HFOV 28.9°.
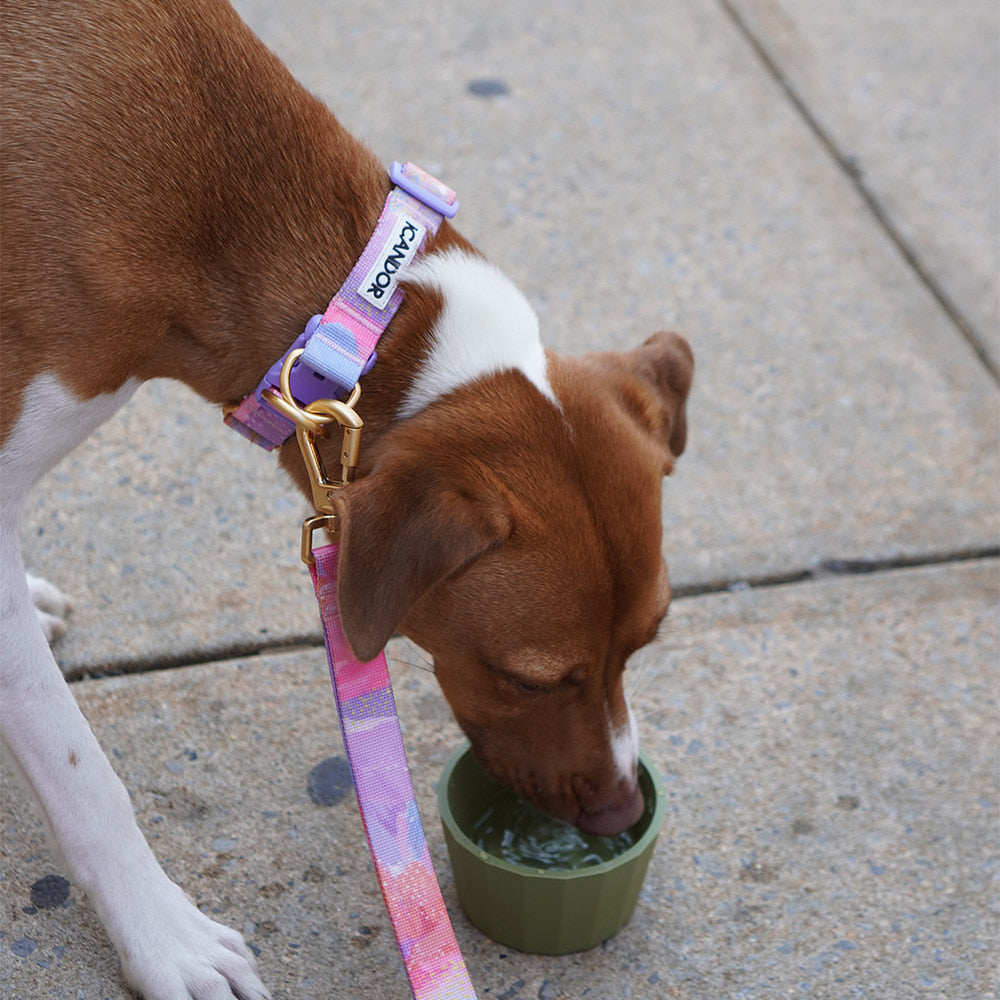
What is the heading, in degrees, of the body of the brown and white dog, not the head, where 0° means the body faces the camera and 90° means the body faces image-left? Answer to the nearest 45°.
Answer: approximately 315°
